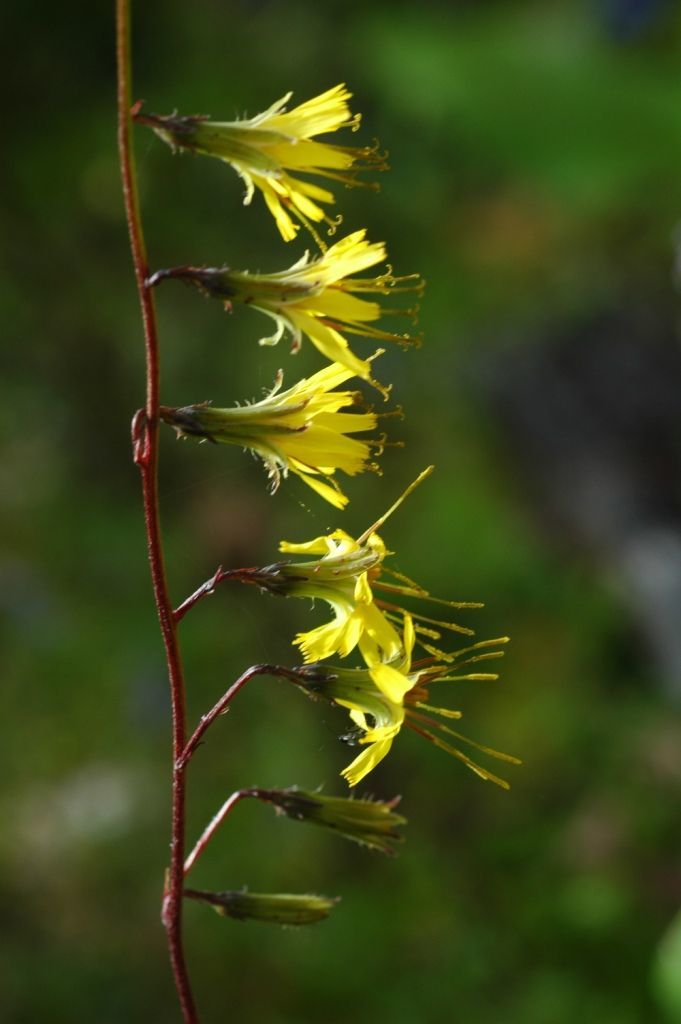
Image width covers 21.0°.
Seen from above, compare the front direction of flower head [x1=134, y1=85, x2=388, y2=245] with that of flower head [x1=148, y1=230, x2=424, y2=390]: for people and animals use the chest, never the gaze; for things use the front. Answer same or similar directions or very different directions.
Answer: same or similar directions

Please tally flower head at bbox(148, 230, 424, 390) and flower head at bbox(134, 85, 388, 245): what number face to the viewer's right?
2

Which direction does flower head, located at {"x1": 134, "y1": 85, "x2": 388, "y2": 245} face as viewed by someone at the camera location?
facing to the right of the viewer

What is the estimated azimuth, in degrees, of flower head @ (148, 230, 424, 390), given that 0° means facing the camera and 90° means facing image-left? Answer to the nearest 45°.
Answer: approximately 270°
